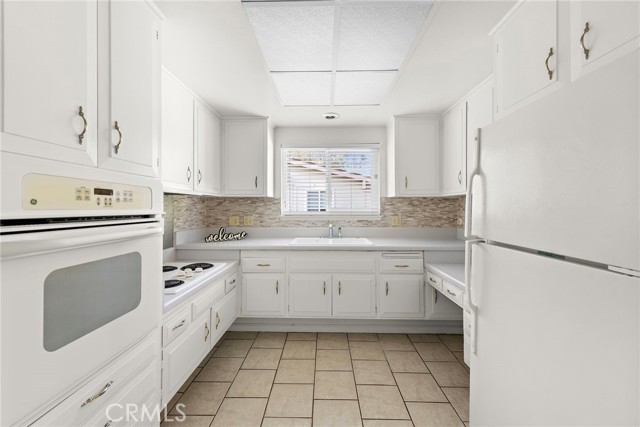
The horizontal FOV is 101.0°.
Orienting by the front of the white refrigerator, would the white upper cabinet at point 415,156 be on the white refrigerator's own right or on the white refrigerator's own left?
on the white refrigerator's own right

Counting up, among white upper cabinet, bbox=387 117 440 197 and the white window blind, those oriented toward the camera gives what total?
2

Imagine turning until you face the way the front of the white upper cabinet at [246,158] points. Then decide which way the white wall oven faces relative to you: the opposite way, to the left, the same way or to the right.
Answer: to the left

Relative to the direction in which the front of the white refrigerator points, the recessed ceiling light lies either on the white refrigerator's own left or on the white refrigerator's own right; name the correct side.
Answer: on the white refrigerator's own right

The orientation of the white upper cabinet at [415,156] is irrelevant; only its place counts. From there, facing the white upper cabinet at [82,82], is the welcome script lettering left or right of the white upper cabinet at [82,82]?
right

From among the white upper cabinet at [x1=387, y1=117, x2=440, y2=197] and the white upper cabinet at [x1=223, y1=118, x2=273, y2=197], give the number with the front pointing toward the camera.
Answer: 2

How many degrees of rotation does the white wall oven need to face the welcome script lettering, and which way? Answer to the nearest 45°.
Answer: approximately 90° to its left

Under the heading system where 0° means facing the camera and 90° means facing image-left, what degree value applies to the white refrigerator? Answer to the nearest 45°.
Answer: approximately 45°

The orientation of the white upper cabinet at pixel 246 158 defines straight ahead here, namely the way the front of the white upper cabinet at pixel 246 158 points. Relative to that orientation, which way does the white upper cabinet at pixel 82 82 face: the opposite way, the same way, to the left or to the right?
to the left

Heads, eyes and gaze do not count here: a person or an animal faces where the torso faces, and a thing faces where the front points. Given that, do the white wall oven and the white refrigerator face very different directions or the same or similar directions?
very different directions

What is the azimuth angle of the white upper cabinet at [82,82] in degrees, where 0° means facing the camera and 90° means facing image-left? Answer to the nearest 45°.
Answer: approximately 315°

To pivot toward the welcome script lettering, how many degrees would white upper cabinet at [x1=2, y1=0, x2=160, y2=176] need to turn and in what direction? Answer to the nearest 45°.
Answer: approximately 90° to its left

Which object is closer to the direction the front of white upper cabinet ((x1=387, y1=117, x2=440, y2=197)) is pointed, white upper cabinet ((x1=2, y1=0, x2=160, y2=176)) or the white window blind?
the white upper cabinet
